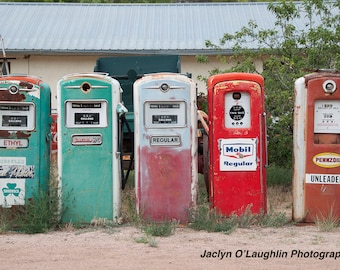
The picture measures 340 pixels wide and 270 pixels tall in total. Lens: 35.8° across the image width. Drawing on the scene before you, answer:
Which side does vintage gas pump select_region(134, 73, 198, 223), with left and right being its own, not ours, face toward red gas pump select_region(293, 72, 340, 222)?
left

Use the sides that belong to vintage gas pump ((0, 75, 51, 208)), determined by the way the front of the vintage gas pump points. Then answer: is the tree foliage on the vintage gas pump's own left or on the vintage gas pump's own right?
on the vintage gas pump's own left

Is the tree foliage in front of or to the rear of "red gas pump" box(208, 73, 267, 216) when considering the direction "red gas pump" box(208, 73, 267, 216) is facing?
to the rear

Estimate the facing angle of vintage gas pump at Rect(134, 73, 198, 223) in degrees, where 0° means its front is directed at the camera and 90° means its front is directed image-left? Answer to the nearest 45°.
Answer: approximately 0°

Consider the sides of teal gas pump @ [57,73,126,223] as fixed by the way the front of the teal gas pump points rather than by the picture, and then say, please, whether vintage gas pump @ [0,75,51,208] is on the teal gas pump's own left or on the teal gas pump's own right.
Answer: on the teal gas pump's own right

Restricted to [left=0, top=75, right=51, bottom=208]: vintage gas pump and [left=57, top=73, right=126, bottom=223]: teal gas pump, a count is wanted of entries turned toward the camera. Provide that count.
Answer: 2

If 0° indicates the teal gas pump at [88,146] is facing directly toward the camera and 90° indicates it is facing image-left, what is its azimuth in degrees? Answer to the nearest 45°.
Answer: approximately 0°

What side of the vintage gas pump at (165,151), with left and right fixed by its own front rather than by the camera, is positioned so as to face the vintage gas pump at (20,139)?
right

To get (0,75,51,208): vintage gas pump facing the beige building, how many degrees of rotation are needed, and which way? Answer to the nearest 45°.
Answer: approximately 180°

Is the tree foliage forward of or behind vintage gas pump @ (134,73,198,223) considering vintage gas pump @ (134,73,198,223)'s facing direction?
behind
